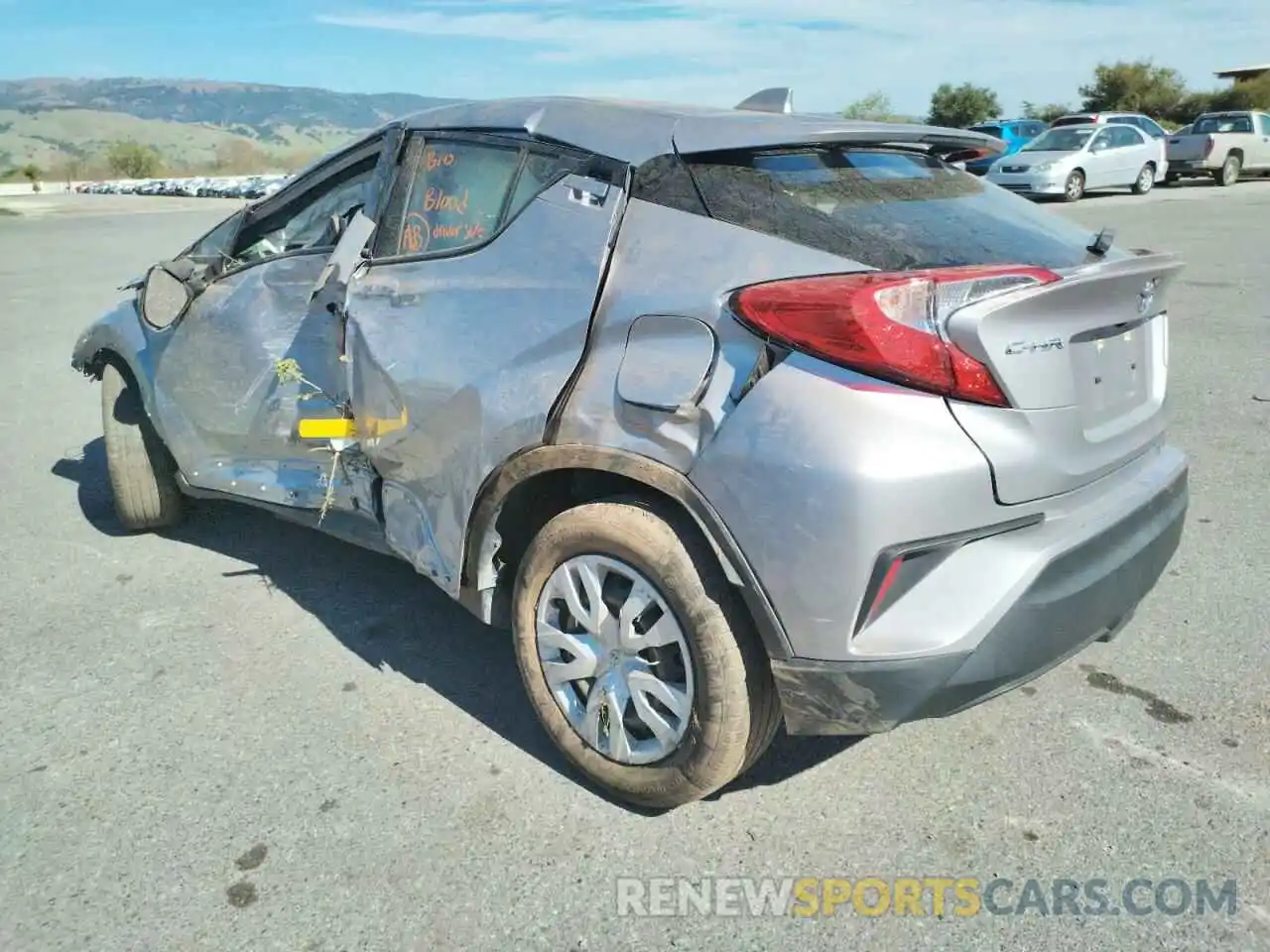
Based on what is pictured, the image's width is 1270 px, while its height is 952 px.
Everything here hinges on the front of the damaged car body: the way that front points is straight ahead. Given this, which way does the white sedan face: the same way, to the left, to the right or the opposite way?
to the left

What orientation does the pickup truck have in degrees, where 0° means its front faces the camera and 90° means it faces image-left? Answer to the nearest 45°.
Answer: approximately 225°

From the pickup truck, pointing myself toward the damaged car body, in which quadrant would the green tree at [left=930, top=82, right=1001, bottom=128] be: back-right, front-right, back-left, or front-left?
back-right

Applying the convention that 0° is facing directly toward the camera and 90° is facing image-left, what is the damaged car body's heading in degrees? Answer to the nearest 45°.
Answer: approximately 135°

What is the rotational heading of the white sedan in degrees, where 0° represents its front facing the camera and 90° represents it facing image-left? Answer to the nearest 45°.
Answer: approximately 45°

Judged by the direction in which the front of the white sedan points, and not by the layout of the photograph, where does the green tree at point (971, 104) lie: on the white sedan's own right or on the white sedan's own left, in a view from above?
on the white sedan's own right

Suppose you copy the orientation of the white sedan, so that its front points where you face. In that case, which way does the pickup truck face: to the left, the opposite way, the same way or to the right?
the opposite way

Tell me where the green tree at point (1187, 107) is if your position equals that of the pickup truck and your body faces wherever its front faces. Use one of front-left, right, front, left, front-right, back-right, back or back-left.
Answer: front-left

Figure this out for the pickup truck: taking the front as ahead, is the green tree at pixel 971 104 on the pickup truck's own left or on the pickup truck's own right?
on the pickup truck's own left

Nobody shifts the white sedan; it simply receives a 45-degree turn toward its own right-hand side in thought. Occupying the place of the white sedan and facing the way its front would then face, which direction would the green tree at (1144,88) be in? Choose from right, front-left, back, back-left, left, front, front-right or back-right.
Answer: right
